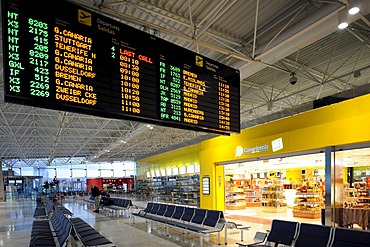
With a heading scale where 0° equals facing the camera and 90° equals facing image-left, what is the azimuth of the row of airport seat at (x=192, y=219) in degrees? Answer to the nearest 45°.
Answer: approximately 45°

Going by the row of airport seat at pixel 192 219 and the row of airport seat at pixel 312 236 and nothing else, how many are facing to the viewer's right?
0

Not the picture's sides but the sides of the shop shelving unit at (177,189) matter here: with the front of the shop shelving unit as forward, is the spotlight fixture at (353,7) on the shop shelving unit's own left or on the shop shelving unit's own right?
on the shop shelving unit's own left

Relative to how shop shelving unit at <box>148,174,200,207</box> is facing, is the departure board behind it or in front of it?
in front

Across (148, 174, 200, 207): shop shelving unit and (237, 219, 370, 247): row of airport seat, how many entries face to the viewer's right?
0

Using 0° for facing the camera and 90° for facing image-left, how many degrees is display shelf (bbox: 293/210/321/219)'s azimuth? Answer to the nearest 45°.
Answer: approximately 45°

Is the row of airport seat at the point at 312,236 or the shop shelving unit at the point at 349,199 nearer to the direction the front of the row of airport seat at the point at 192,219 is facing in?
the row of airport seat

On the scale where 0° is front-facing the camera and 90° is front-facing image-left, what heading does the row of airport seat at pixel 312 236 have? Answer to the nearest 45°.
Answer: approximately 45°
